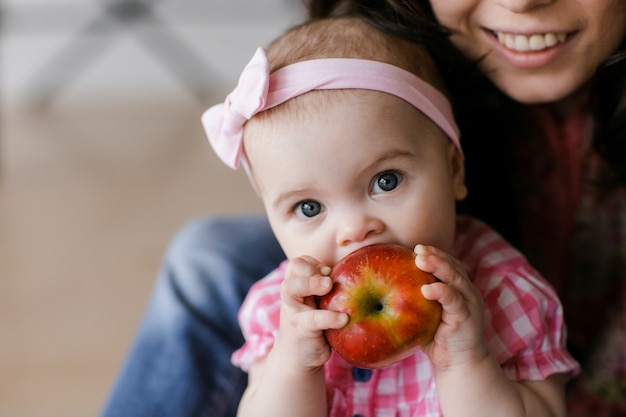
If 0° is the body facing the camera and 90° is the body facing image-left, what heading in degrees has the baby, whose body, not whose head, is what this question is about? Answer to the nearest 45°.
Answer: approximately 0°

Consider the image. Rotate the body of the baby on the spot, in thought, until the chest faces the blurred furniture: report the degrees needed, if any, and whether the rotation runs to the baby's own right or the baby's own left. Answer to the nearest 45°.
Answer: approximately 180°

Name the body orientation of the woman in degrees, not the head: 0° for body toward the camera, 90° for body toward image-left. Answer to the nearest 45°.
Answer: approximately 45°
